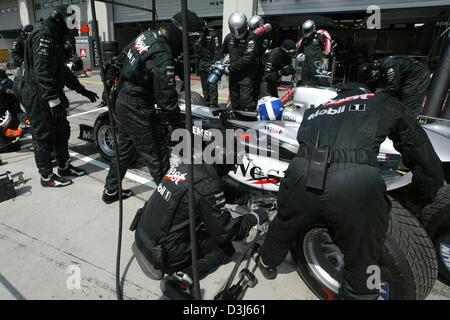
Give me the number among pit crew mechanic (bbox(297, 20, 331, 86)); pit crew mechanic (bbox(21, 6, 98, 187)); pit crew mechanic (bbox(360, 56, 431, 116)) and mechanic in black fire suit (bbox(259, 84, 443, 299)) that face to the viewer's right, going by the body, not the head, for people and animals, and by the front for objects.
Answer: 1

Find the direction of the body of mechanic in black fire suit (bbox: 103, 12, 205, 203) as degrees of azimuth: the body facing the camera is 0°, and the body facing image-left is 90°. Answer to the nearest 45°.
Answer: approximately 225°

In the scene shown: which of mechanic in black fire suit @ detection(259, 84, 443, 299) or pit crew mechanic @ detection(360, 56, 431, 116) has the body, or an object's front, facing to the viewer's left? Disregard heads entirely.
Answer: the pit crew mechanic

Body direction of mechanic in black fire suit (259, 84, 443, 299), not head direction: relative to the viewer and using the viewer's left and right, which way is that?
facing away from the viewer

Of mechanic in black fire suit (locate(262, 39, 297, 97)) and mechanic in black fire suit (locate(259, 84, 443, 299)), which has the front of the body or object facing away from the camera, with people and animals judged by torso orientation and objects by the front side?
mechanic in black fire suit (locate(259, 84, 443, 299))

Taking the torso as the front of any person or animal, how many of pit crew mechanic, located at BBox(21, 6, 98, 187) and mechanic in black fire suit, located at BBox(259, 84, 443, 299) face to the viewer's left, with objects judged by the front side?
0

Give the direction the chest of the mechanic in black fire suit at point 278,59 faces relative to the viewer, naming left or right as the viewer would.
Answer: facing the viewer and to the right of the viewer

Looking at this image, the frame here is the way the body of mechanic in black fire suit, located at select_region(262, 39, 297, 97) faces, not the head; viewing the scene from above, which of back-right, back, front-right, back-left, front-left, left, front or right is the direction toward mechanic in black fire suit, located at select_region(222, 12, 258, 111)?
right

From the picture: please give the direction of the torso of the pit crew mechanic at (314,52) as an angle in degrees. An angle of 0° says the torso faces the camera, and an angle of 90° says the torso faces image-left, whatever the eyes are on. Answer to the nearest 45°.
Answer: approximately 45°

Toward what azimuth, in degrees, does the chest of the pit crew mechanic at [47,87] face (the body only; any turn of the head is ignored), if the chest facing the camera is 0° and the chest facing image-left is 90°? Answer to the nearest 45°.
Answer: approximately 270°

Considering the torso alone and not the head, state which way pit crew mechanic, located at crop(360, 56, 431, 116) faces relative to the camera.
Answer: to the viewer's left

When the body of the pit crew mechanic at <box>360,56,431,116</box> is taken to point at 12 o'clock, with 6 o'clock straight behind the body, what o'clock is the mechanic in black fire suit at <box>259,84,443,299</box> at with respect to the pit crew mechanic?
The mechanic in black fire suit is roughly at 9 o'clock from the pit crew mechanic.

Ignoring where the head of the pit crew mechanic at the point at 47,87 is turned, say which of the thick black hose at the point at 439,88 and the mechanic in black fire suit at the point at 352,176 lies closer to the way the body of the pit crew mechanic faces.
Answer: the thick black hose

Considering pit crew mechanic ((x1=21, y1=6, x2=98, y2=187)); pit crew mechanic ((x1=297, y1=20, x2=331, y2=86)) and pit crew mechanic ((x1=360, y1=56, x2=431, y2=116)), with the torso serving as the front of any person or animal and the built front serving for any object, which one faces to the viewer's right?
pit crew mechanic ((x1=21, y1=6, x2=98, y2=187))

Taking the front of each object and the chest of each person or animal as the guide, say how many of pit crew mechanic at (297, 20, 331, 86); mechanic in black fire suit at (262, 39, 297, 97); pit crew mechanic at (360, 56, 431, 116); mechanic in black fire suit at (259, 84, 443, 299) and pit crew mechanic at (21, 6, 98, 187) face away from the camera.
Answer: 1

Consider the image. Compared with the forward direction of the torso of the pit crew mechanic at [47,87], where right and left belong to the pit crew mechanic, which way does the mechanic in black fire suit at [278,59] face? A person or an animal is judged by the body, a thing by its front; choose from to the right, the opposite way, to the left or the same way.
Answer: to the right
